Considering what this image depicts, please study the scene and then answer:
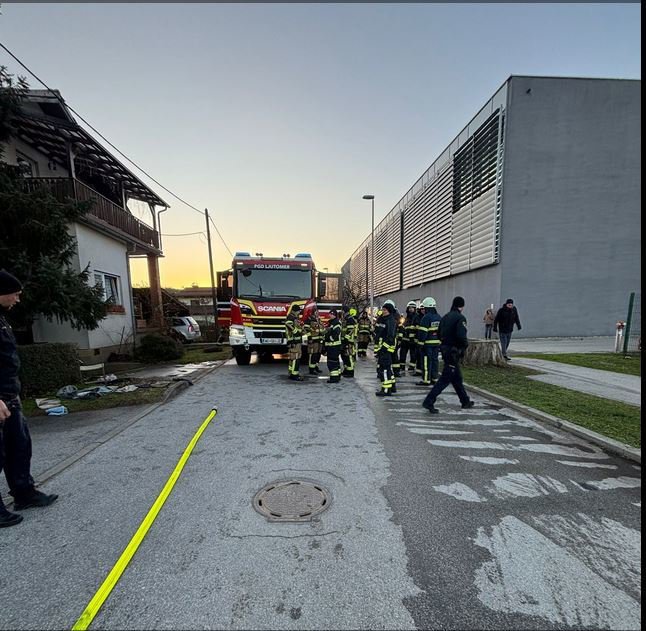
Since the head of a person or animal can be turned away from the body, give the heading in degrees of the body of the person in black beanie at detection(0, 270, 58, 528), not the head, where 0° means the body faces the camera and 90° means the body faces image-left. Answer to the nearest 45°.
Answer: approximately 270°

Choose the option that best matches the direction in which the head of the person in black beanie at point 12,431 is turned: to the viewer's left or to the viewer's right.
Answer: to the viewer's right

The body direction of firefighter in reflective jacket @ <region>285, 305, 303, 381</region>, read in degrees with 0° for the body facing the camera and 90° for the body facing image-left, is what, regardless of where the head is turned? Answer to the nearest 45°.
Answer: approximately 270°

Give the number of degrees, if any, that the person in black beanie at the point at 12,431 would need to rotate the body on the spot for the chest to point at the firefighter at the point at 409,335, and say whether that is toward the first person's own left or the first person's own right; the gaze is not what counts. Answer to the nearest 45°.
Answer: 0° — they already face them

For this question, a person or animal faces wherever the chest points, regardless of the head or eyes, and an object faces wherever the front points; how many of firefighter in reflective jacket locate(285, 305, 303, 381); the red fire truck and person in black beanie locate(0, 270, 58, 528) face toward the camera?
1

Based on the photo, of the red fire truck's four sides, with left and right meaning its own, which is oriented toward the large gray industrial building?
left

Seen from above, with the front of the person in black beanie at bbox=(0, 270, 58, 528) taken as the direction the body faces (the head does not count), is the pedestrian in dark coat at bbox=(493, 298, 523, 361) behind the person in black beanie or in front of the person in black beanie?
in front

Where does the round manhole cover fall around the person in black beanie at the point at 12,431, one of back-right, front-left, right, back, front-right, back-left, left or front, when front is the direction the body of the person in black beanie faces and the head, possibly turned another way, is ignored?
front-right

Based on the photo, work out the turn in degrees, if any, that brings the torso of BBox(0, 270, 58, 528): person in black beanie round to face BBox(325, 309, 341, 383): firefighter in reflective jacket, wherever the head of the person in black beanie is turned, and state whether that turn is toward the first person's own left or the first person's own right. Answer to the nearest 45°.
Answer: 0° — they already face them

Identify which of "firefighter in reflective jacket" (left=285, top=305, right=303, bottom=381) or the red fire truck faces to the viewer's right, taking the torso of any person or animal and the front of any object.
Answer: the firefighter in reflective jacket

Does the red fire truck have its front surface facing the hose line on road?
yes
